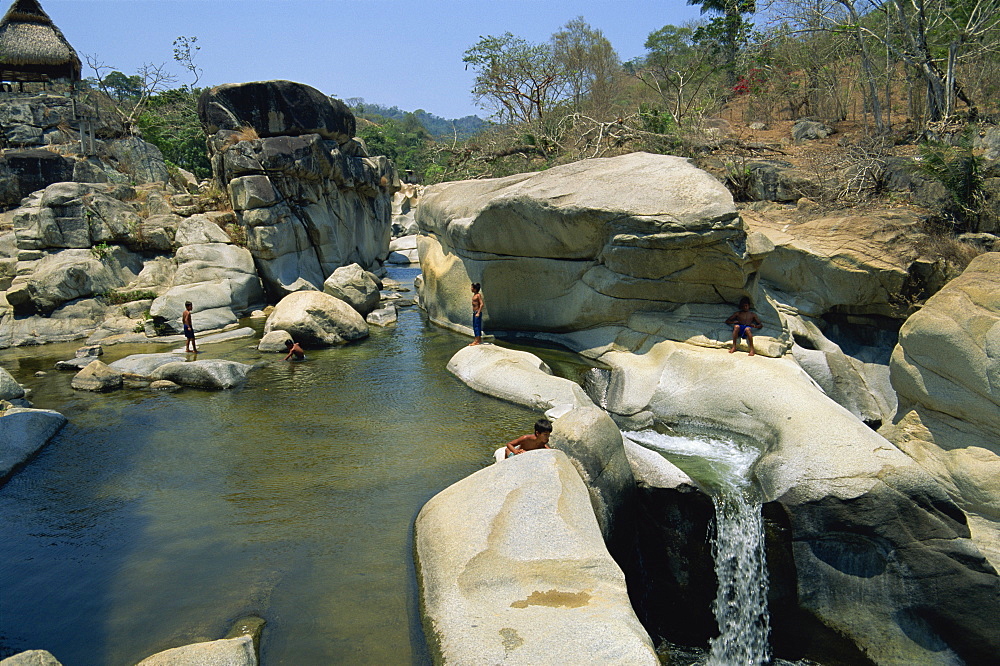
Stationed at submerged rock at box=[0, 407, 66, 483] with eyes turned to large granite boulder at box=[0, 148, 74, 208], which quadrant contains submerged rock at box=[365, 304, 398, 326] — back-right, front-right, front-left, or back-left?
front-right

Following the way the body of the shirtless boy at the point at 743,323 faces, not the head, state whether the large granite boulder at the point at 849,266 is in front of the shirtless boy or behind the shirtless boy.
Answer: behind

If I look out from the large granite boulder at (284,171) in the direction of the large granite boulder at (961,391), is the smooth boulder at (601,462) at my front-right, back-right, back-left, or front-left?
front-right

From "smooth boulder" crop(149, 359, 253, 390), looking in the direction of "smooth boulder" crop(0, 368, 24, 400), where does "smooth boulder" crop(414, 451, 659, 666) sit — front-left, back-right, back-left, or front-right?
back-left

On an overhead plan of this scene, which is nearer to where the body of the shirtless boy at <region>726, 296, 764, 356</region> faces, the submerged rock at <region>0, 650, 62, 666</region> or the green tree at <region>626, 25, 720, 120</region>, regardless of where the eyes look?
the submerged rock

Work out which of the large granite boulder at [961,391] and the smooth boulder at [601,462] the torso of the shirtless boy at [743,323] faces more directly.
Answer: the smooth boulder

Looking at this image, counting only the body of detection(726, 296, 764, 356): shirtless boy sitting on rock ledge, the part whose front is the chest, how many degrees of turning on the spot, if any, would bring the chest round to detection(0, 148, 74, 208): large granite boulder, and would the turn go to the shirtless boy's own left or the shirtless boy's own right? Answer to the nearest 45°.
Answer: approximately 90° to the shirtless boy's own right

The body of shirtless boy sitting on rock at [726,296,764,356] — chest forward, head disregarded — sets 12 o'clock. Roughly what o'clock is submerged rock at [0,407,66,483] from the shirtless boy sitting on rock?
The submerged rock is roughly at 2 o'clock from the shirtless boy sitting on rock.

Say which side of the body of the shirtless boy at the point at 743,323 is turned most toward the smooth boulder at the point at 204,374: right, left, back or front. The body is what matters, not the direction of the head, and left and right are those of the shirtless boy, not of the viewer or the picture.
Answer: right

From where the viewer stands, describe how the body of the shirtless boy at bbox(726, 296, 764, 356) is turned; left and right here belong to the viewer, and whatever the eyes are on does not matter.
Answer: facing the viewer

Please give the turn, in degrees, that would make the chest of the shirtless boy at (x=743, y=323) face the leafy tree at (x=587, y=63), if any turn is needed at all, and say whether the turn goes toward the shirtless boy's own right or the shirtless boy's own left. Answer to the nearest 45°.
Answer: approximately 180°

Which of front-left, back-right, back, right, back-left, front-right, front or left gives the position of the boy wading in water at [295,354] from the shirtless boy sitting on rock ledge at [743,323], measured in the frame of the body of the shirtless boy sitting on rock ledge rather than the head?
right

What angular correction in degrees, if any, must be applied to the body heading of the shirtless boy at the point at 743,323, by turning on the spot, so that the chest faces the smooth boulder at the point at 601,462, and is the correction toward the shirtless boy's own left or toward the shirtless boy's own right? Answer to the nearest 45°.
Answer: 0° — they already face it

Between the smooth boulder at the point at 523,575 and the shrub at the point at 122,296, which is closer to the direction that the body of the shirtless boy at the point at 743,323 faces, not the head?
the smooth boulder

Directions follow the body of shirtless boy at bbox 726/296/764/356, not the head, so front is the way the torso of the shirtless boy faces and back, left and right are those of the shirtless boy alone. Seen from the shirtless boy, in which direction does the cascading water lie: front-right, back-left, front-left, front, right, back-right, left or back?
front
